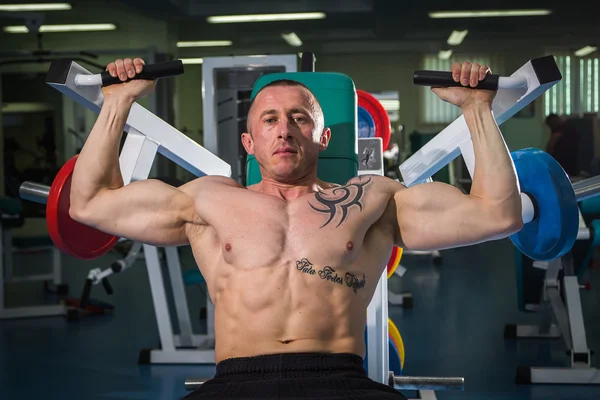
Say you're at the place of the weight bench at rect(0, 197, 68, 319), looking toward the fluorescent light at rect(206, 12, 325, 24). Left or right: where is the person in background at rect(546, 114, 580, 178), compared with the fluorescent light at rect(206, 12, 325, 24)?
right

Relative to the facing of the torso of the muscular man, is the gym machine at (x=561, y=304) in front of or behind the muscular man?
behind

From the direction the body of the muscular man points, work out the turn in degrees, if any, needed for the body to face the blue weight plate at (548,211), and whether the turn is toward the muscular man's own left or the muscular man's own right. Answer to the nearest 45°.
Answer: approximately 90° to the muscular man's own left

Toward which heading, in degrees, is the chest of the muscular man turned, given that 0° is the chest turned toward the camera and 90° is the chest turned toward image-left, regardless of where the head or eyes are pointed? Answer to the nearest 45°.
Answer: approximately 0°

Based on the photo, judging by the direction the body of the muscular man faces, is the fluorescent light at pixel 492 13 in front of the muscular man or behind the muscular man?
behind

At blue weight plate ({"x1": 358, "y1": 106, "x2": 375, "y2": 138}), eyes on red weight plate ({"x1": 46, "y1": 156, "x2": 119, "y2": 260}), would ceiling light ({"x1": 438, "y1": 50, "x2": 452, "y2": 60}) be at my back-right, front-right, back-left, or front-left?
back-right

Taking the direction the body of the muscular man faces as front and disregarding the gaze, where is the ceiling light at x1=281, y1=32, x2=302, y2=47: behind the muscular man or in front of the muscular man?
behind

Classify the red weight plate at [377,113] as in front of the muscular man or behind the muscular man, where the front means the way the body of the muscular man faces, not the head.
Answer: behind

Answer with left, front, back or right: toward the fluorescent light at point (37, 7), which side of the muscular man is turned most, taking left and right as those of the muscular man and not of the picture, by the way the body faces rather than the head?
back
